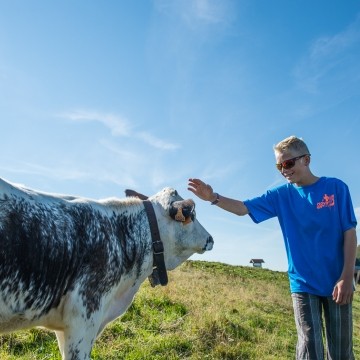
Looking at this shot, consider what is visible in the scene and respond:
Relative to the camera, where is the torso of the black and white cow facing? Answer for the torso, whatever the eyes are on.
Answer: to the viewer's right

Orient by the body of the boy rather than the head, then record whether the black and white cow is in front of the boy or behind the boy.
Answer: in front

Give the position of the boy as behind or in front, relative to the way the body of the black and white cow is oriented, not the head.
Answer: in front

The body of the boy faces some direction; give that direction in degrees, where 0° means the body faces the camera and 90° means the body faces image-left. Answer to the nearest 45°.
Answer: approximately 45°

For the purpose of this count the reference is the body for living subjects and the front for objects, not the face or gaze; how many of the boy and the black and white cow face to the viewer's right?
1

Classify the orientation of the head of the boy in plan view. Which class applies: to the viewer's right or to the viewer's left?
to the viewer's left

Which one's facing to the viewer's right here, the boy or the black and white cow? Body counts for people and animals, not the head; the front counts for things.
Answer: the black and white cow
